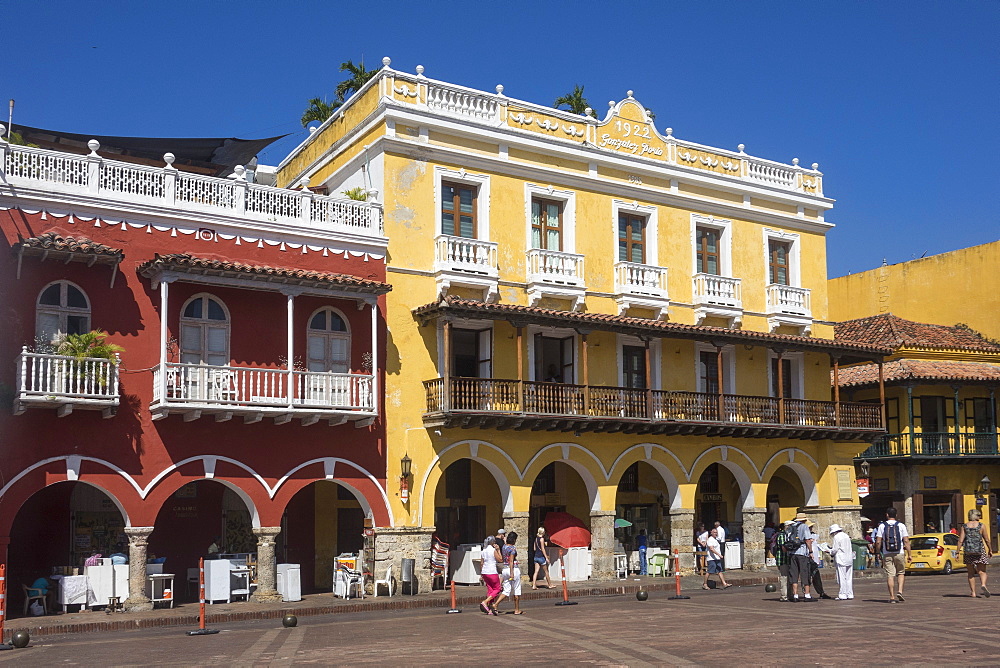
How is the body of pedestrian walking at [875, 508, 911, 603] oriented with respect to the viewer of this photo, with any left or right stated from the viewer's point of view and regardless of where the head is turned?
facing away from the viewer

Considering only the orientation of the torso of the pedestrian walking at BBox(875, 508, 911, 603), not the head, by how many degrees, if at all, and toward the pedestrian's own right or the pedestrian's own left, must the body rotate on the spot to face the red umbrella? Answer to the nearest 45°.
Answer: approximately 45° to the pedestrian's own left

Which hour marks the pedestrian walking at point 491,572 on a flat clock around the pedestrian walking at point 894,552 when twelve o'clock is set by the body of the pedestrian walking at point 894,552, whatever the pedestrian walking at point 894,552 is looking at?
the pedestrian walking at point 491,572 is roughly at 8 o'clock from the pedestrian walking at point 894,552.

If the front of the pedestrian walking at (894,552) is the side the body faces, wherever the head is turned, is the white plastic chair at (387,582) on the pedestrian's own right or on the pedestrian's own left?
on the pedestrian's own left
